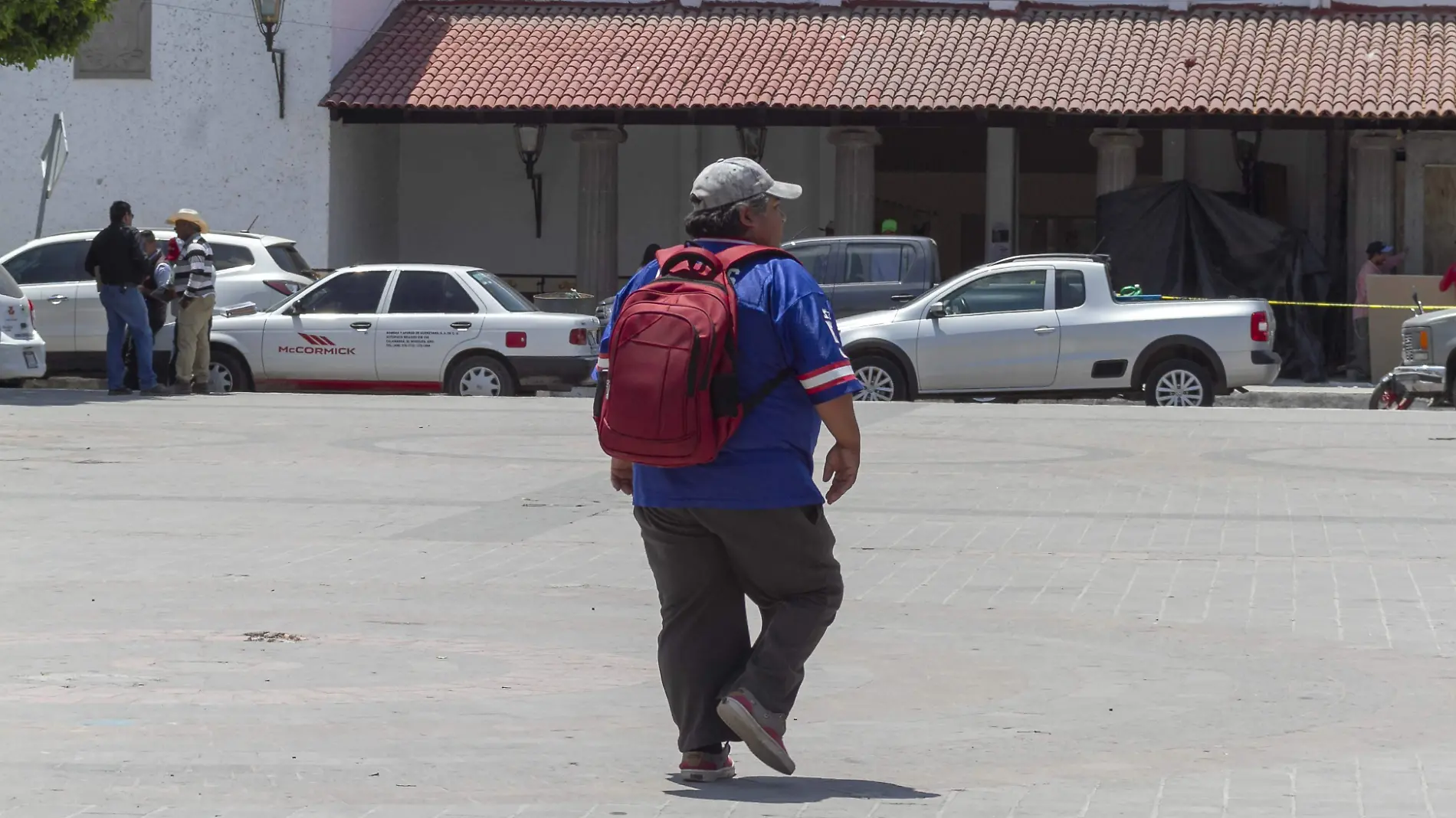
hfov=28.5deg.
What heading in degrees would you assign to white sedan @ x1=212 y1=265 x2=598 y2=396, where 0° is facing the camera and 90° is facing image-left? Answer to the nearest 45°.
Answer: approximately 90°

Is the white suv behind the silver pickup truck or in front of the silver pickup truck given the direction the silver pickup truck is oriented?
in front

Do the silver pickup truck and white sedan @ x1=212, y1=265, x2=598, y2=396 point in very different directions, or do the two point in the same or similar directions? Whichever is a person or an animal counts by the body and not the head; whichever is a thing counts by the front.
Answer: same or similar directions

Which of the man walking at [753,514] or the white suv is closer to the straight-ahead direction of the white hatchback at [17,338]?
the white suv

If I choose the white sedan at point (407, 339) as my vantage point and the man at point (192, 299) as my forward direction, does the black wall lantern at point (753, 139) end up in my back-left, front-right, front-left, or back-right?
back-right

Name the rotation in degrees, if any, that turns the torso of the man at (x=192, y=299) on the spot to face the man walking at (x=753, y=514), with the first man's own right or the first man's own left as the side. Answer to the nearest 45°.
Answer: approximately 90° to the first man's own left

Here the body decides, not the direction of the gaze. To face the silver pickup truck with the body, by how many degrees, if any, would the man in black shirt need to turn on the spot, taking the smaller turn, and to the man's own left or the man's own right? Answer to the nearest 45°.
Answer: approximately 45° to the man's own right

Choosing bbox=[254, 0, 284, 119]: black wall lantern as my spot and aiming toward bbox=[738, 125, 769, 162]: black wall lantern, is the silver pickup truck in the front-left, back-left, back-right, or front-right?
front-right

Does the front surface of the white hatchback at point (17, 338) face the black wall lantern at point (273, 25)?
no

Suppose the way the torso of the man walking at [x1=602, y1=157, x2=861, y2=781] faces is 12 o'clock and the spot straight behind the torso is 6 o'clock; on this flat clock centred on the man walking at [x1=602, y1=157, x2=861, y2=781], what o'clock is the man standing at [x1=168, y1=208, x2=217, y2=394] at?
the man standing at [x1=168, y1=208, x2=217, y2=394] is roughly at 10 o'clock from the man walking at [x1=602, y1=157, x2=861, y2=781].

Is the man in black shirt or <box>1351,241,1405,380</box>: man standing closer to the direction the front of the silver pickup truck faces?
the man in black shirt
